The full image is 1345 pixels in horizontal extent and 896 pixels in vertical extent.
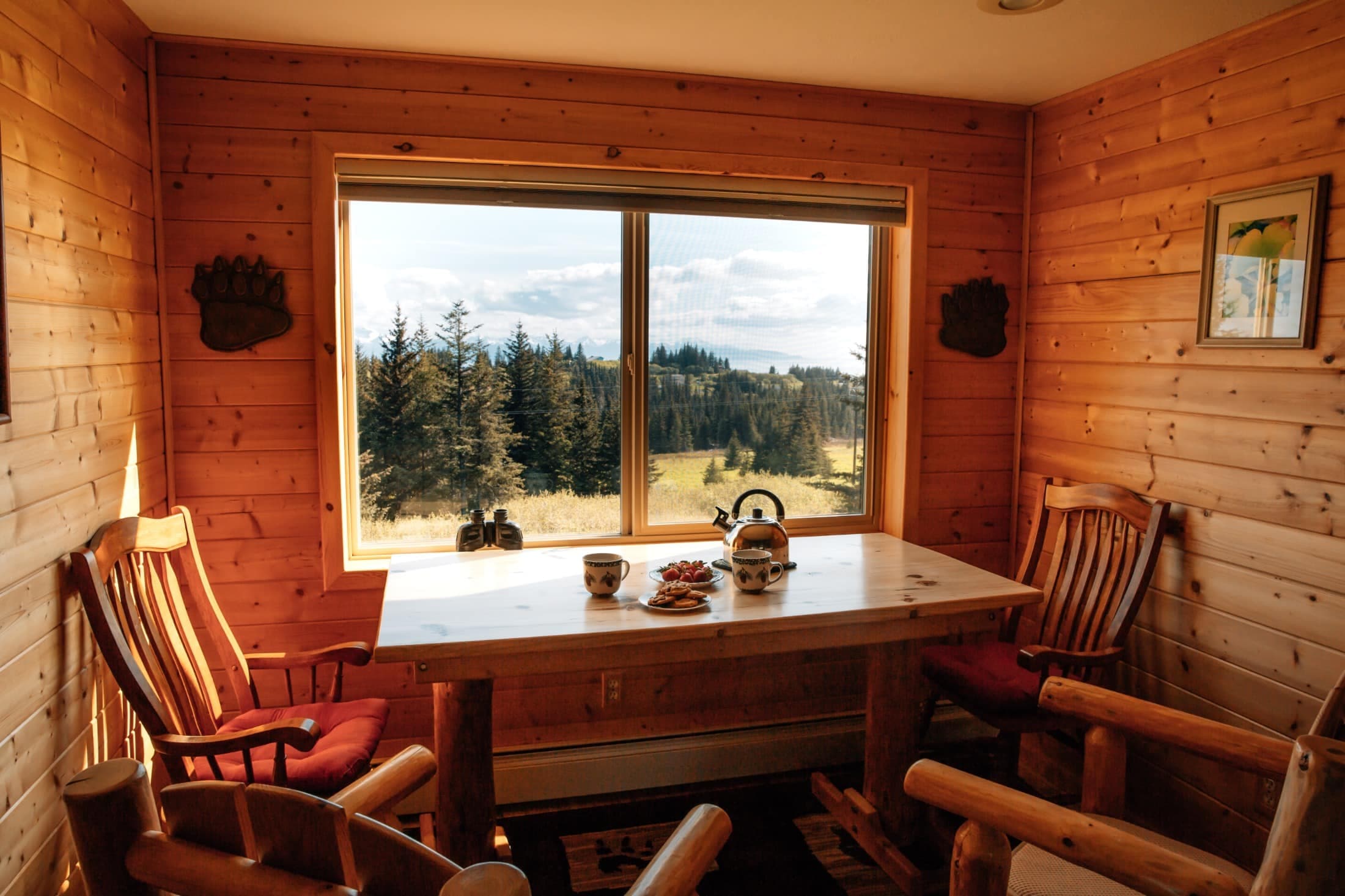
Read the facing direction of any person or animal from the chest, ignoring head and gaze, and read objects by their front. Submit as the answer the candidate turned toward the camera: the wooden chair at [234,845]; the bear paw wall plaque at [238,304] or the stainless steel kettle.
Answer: the bear paw wall plaque

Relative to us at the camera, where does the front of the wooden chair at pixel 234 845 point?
facing away from the viewer and to the right of the viewer

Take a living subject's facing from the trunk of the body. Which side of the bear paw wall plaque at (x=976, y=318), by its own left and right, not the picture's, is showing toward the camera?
front

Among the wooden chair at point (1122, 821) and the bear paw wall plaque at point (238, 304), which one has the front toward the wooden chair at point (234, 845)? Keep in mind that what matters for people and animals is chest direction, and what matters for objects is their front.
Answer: the bear paw wall plaque

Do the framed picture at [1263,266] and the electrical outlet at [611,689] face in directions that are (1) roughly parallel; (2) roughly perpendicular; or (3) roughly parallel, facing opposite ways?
roughly perpendicular

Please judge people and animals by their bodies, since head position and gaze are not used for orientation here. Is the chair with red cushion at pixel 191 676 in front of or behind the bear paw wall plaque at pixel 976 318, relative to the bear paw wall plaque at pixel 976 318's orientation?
in front

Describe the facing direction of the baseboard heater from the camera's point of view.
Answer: facing the viewer

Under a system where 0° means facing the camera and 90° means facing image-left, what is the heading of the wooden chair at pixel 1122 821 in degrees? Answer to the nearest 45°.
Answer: approximately 135°

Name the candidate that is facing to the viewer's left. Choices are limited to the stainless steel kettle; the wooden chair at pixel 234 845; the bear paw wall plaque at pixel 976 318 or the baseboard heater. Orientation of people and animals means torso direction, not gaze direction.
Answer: the stainless steel kettle

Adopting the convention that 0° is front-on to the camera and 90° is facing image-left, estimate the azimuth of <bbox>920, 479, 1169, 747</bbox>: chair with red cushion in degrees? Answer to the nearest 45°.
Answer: approximately 45°

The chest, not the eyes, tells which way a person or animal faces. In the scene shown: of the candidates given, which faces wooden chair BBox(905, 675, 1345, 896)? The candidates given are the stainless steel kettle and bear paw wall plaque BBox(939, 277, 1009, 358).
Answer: the bear paw wall plaque

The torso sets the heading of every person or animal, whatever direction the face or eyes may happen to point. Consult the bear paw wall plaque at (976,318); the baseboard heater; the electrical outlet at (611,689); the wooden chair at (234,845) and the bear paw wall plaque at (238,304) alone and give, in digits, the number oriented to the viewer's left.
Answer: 0

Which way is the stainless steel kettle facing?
to the viewer's left

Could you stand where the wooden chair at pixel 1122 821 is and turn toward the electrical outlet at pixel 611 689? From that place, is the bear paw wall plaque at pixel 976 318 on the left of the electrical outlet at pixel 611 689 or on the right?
right
